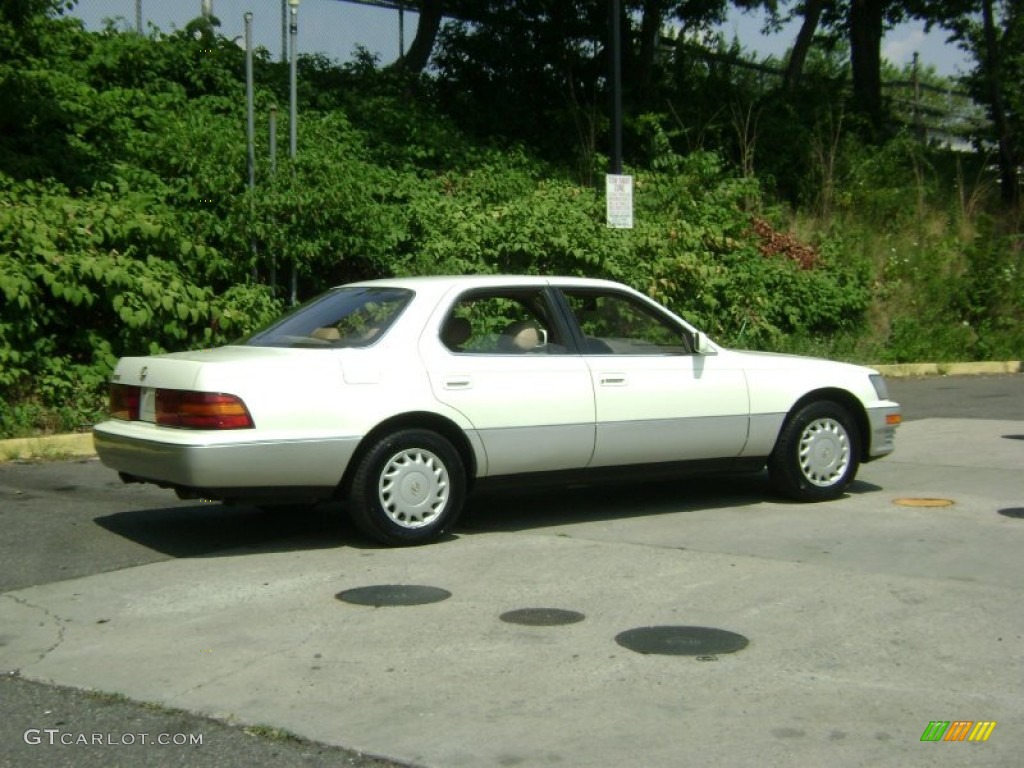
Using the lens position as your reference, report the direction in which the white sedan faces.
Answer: facing away from the viewer and to the right of the viewer

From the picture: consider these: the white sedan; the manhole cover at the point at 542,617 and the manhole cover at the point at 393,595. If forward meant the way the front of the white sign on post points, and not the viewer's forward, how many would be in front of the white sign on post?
3

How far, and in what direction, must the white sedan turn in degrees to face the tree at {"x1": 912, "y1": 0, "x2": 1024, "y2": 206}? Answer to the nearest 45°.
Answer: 0° — it already faces it

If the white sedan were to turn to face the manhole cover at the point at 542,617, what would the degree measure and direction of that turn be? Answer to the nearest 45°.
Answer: approximately 135° to its right

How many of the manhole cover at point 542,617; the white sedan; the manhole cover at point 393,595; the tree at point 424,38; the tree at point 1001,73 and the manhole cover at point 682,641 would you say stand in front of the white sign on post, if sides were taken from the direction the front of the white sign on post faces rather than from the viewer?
4

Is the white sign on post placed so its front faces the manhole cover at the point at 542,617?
yes

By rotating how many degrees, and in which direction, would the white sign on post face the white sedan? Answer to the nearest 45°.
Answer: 0° — it already faces it

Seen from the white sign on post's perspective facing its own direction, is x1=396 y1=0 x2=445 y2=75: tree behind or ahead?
behind

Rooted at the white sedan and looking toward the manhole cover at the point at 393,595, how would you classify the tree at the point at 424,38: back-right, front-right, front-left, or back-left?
back-right

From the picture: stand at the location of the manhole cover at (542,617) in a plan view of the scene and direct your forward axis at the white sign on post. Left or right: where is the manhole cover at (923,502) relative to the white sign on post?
right

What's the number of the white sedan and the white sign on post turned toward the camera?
1

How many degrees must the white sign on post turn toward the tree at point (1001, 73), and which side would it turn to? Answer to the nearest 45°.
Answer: approximately 135° to its left

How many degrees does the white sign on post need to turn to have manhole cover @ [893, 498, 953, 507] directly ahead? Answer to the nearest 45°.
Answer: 0° — it already faces it

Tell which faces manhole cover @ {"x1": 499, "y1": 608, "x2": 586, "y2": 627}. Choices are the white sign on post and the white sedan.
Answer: the white sign on post
